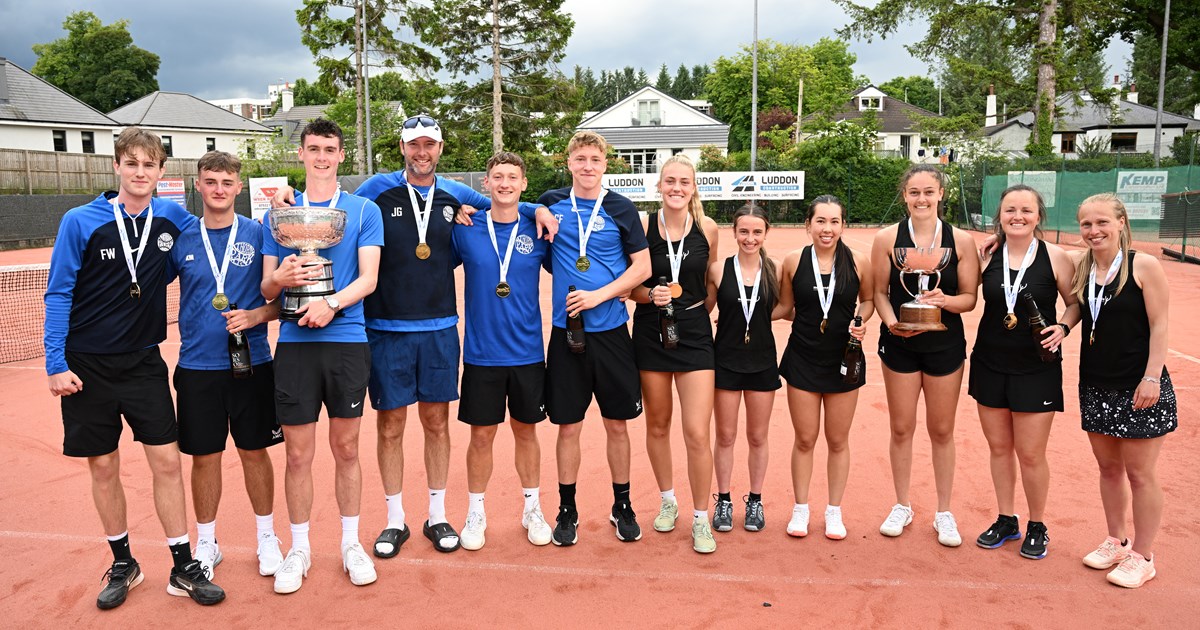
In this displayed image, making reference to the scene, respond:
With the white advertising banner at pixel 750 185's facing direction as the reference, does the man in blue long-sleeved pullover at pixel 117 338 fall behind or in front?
in front

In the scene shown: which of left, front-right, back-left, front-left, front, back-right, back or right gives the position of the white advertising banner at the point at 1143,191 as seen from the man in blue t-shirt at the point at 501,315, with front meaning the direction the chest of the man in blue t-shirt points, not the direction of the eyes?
back-left

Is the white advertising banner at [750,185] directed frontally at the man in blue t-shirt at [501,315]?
yes

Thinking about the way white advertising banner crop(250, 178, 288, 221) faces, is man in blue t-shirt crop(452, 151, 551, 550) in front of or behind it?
in front

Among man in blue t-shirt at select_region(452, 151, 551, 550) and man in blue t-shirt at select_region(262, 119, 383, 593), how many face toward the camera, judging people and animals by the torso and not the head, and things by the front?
2

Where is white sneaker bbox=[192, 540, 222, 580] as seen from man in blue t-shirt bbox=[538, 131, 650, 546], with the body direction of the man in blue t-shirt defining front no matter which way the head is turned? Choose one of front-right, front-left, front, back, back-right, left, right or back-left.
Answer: right

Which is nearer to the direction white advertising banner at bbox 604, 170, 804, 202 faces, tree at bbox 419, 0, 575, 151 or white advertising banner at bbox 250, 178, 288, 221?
the white advertising banner

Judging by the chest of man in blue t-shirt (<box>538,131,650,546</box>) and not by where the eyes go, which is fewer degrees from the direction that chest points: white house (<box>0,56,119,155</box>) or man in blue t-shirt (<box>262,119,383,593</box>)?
the man in blue t-shirt (<box>262,119,383,593</box>)

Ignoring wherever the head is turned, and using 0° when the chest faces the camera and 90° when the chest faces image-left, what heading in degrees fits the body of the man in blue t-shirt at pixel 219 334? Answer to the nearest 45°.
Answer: approximately 0°

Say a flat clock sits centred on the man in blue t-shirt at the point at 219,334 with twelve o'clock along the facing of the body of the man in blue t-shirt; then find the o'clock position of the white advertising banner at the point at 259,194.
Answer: The white advertising banner is roughly at 6 o'clock from the man in blue t-shirt.

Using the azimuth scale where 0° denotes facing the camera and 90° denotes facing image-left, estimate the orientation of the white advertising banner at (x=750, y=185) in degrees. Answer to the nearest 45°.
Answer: approximately 0°
